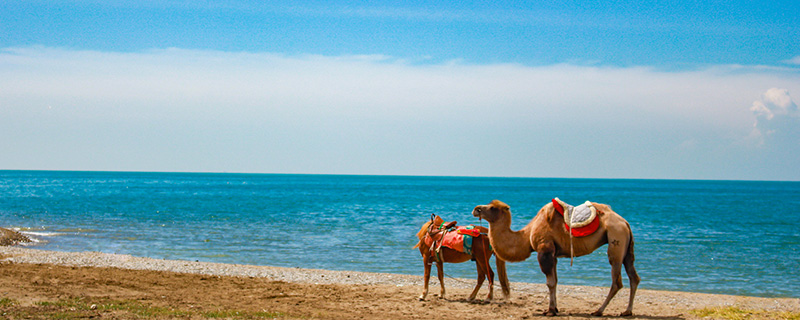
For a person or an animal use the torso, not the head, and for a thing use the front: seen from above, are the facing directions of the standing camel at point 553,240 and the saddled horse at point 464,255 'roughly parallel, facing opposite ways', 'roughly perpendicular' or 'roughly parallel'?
roughly parallel

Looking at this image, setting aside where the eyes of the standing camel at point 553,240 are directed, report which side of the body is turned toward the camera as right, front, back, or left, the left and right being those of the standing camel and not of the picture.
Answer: left

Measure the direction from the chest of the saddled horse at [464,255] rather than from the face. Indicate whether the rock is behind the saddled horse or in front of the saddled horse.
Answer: in front

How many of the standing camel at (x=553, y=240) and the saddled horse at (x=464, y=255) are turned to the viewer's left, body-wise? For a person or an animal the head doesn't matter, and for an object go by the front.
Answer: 2

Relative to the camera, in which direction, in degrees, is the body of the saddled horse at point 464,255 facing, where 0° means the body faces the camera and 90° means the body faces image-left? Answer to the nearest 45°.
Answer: approximately 90°

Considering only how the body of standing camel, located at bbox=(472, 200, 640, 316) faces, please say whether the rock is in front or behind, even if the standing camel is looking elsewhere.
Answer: in front

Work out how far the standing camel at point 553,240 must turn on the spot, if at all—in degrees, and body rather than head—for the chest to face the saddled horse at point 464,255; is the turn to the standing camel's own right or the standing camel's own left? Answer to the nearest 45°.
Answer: approximately 45° to the standing camel's own right

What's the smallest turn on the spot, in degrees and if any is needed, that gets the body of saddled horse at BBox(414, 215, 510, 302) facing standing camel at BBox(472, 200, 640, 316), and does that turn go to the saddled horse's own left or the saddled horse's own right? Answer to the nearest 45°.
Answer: approximately 135° to the saddled horse's own left

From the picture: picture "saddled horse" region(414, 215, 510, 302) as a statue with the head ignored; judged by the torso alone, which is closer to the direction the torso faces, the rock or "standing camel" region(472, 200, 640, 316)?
the rock
